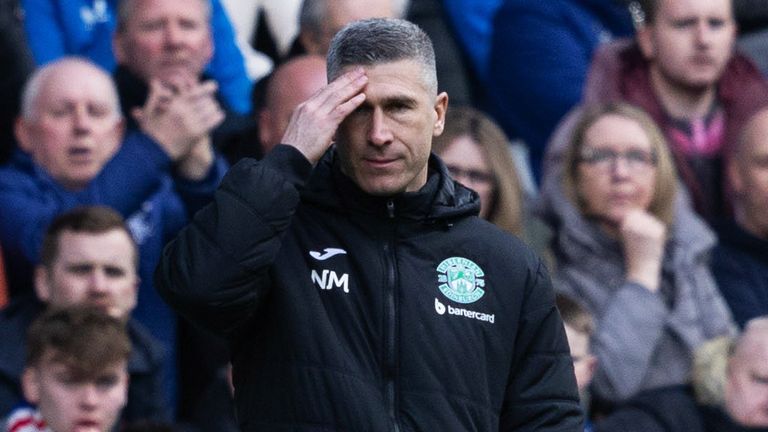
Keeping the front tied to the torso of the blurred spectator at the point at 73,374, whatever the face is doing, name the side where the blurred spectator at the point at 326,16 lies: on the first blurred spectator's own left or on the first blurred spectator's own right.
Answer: on the first blurred spectator's own left

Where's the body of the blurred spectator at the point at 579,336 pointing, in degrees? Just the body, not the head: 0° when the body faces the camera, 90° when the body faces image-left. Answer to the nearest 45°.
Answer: approximately 0°

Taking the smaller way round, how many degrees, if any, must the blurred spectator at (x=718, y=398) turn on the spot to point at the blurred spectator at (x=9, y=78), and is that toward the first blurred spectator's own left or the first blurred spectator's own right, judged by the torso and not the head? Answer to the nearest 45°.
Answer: approximately 135° to the first blurred spectator's own right

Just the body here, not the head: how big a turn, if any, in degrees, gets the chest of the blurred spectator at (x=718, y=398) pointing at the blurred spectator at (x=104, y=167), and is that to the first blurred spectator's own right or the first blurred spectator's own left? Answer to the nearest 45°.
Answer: approximately 135° to the first blurred spectator's own right

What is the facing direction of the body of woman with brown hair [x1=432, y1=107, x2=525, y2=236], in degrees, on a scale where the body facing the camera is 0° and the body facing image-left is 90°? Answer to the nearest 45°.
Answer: approximately 45°

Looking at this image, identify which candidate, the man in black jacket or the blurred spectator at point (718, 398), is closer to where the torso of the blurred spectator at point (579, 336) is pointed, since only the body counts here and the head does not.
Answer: the man in black jacket

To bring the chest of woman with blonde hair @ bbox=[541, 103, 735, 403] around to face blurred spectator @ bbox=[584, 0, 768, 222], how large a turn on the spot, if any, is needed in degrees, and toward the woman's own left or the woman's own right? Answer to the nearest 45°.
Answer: approximately 180°

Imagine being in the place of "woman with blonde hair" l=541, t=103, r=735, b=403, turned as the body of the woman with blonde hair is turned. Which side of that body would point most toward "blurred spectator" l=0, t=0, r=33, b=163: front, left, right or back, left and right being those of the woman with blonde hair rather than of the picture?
right

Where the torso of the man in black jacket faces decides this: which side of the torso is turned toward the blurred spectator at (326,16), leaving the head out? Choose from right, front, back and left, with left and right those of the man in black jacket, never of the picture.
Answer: back

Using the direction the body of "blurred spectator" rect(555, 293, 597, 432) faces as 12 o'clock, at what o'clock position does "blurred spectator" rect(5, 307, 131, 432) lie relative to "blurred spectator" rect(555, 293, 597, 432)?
"blurred spectator" rect(5, 307, 131, 432) is roughly at 2 o'clock from "blurred spectator" rect(555, 293, 597, 432).
